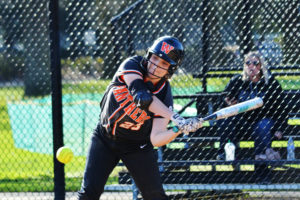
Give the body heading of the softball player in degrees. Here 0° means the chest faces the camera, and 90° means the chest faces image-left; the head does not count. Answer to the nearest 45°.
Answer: approximately 0°

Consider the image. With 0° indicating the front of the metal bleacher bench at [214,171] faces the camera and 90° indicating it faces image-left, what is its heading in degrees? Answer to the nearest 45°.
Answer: approximately 0°

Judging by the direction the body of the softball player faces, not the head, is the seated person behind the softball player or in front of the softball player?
behind

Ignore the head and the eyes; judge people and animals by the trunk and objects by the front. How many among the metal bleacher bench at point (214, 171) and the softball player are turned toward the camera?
2

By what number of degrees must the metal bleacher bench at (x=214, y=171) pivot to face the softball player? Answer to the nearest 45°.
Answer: approximately 45° to its right

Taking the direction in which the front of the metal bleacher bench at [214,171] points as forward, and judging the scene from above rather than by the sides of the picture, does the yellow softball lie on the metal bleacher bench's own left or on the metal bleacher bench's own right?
on the metal bleacher bench's own right
